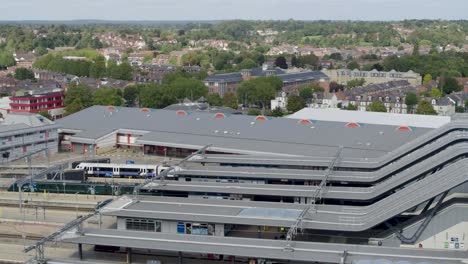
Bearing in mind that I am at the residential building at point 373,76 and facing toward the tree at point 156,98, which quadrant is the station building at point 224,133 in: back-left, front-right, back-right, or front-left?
front-left

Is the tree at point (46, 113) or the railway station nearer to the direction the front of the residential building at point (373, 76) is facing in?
the railway station

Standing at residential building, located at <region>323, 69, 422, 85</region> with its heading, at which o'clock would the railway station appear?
The railway station is roughly at 12 o'clock from the residential building.

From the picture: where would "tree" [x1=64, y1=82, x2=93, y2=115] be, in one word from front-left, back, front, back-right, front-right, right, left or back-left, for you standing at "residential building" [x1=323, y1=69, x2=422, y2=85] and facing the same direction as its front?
front-right

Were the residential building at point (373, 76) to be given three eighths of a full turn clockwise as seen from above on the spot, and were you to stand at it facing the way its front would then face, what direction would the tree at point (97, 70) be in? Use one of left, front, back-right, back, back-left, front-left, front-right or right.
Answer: front-left

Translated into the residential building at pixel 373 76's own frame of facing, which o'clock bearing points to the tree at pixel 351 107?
The tree is roughly at 12 o'clock from the residential building.

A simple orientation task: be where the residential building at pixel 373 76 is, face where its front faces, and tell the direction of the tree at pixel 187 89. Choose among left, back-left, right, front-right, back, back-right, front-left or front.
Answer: front-right

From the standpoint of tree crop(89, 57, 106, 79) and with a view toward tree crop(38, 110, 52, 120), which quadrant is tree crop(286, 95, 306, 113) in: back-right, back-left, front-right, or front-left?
front-left

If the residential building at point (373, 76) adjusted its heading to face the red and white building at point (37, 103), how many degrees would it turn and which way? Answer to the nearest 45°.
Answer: approximately 45° to its right

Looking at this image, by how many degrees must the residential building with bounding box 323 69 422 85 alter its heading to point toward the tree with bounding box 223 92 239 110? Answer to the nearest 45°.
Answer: approximately 45° to its right

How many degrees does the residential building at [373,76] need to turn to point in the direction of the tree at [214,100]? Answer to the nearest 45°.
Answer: approximately 45° to its right

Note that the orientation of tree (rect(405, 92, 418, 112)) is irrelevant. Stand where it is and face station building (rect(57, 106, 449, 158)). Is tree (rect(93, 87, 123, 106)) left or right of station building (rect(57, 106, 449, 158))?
right

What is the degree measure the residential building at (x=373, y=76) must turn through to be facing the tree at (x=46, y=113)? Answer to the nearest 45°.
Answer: approximately 45° to its right

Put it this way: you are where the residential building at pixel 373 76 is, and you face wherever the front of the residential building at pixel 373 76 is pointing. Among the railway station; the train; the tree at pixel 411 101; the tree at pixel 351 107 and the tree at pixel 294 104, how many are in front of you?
5

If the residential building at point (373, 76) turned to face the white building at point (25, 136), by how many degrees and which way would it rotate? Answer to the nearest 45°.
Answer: approximately 45° to its right

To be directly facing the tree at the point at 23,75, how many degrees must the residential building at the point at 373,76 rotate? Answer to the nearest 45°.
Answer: approximately 90° to its right

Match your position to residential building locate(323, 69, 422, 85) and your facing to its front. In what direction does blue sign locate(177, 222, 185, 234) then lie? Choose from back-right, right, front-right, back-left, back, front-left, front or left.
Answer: front

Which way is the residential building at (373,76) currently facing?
toward the camera
